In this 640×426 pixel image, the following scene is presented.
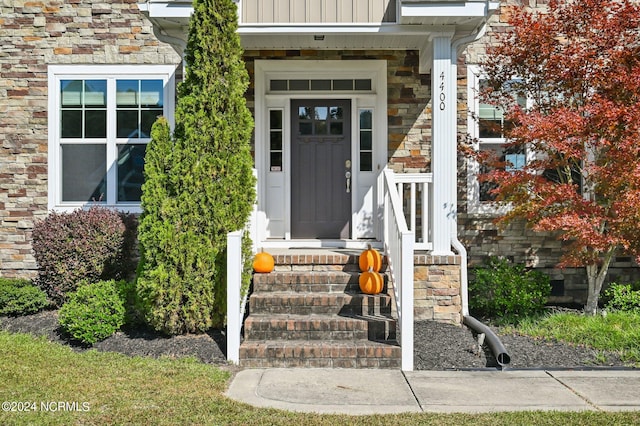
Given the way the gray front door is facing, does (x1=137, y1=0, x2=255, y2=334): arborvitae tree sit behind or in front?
in front

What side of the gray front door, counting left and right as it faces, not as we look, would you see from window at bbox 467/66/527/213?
left

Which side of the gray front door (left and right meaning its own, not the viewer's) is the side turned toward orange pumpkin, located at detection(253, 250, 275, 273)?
front

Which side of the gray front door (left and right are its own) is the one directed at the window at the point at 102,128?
right

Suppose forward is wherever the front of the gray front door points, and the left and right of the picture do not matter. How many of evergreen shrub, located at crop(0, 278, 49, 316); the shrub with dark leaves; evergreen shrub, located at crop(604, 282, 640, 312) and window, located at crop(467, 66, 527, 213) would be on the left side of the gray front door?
2

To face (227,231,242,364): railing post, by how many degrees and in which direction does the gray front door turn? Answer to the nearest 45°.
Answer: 0° — it already faces it

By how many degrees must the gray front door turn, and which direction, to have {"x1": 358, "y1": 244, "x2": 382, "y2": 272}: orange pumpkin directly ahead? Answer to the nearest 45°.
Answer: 0° — it already faces it

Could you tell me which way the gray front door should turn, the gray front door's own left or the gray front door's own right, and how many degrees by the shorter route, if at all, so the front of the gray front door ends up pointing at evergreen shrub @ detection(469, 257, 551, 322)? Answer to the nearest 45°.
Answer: approximately 90° to the gray front door's own left

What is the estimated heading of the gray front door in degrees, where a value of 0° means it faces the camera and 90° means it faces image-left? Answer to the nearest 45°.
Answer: approximately 0°

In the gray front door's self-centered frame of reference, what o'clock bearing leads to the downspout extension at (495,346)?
The downspout extension is roughly at 11 o'clock from the gray front door.

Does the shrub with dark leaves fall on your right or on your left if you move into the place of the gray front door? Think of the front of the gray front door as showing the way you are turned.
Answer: on your right
